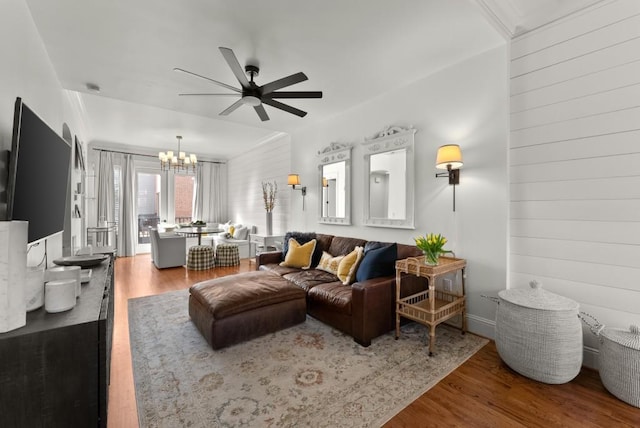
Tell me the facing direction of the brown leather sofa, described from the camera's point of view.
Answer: facing the viewer and to the left of the viewer

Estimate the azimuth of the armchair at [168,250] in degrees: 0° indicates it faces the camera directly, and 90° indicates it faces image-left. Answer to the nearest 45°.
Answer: approximately 225°

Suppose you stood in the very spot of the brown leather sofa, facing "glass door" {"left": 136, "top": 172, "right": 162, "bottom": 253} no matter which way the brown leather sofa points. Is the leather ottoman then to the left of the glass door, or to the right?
left

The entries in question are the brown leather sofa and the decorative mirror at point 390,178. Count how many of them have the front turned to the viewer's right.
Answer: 0

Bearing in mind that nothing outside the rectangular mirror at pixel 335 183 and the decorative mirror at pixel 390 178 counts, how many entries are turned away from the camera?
0

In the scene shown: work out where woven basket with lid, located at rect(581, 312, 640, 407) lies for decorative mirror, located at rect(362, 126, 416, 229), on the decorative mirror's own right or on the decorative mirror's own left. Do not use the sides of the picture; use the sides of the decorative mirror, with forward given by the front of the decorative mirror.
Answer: on the decorative mirror's own left

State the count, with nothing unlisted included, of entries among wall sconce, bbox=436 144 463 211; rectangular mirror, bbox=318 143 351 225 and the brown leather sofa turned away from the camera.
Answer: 0

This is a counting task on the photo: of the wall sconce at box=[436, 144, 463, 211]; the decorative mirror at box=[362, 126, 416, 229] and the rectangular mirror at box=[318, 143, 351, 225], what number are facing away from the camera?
0
